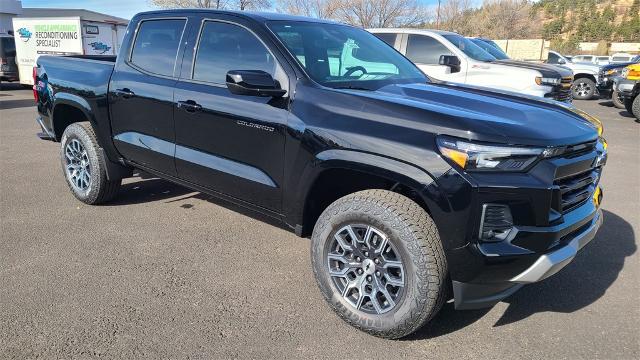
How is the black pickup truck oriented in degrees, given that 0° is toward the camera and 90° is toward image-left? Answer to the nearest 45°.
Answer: approximately 315°

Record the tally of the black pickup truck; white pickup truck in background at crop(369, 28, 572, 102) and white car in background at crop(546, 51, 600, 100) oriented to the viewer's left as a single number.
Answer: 0

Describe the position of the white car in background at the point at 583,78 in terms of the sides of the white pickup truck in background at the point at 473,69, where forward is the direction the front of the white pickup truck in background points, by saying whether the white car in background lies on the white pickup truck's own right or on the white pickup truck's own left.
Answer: on the white pickup truck's own left

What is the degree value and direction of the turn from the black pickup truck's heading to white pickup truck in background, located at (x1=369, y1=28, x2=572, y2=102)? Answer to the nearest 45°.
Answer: approximately 135° to its left

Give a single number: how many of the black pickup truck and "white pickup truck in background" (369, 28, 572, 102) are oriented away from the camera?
0

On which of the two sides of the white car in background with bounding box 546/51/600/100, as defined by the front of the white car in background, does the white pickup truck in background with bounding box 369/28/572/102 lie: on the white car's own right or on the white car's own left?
on the white car's own right

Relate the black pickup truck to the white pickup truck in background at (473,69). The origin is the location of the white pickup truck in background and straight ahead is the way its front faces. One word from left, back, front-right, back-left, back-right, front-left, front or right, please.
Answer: front-right

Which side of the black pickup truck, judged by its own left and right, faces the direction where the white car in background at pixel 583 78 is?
left

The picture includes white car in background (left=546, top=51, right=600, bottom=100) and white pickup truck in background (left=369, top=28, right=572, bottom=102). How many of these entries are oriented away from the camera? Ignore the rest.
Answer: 0

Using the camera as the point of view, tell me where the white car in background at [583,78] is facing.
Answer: facing the viewer and to the right of the viewer
